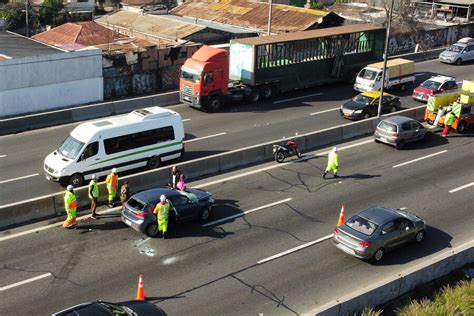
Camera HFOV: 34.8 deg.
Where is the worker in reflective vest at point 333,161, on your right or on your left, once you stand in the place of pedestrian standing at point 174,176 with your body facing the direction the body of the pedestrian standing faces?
on your left

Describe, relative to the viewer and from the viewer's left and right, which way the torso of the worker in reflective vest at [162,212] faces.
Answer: facing away from the viewer

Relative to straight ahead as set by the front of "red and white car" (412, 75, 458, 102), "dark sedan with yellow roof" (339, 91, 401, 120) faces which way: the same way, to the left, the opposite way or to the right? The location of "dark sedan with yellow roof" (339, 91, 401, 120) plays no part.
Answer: the same way

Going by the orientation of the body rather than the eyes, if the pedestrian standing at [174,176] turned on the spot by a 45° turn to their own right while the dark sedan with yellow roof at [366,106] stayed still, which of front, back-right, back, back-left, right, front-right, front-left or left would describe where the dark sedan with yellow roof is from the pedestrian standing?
back

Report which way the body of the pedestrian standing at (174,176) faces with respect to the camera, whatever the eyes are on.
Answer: toward the camera

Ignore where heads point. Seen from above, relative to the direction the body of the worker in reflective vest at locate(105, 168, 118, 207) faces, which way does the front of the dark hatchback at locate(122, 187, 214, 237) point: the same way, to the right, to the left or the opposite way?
to the left

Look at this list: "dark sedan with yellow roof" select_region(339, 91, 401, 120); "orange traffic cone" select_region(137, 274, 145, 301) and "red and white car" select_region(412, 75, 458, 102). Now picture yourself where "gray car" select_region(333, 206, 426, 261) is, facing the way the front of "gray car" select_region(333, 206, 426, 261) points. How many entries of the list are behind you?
1

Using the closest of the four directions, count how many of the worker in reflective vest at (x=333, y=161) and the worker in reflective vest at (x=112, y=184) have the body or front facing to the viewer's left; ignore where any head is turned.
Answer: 1

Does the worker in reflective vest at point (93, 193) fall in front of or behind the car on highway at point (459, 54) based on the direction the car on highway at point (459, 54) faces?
in front

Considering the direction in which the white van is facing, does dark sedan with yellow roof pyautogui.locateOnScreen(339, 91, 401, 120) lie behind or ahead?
behind

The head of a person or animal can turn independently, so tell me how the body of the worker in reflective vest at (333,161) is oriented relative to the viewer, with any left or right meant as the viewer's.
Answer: facing to the left of the viewer

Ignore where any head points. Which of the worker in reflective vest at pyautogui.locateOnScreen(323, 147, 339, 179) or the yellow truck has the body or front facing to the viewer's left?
the worker in reflective vest

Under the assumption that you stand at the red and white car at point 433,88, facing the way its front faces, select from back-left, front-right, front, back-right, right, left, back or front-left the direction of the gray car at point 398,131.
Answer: front-left

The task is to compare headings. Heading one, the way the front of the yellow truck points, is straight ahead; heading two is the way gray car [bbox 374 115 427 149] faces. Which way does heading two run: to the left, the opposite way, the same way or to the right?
the same way

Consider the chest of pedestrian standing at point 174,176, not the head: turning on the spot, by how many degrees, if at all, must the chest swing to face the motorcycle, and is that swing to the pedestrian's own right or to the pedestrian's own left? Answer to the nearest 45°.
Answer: approximately 135° to the pedestrian's own left

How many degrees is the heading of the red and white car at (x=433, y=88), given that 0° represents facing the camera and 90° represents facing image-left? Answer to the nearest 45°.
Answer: approximately 45°

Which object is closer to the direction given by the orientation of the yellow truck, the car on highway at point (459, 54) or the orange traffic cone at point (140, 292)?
the car on highway

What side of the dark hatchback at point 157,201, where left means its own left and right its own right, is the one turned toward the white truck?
front

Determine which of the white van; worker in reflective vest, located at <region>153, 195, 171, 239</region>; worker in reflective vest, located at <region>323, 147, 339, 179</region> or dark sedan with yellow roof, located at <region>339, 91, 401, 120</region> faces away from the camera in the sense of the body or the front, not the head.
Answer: worker in reflective vest, located at <region>153, 195, 171, 239</region>

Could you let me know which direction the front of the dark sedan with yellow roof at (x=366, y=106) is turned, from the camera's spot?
facing the viewer and to the left of the viewer
